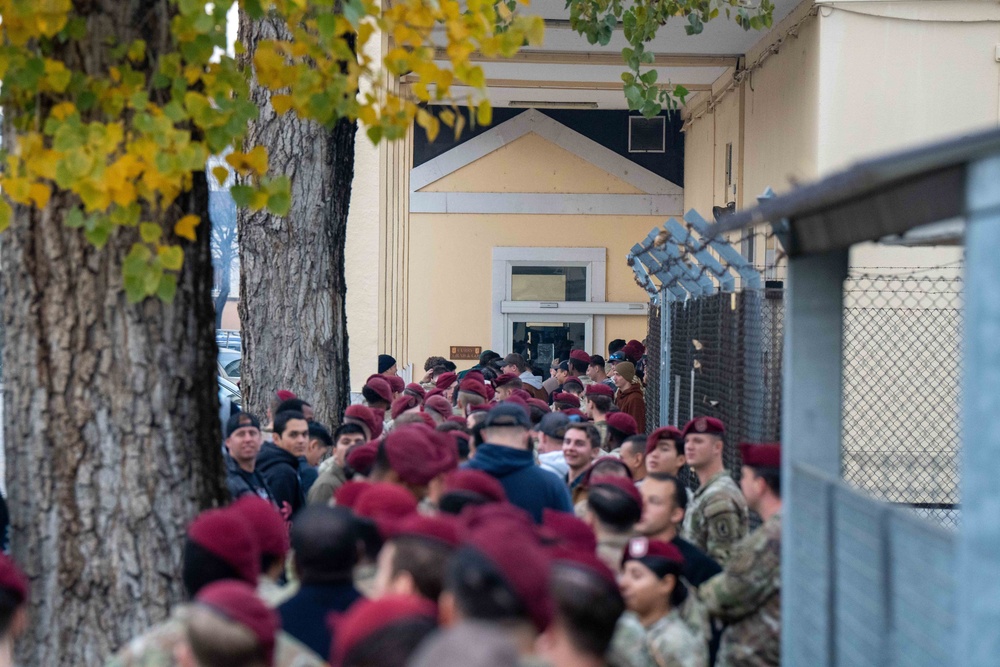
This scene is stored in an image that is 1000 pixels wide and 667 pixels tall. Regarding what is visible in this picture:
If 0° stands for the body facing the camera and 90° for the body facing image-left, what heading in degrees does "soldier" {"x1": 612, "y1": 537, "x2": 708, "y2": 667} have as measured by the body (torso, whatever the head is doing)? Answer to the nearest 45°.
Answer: approximately 45°

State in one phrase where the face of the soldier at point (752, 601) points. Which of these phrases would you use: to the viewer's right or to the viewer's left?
to the viewer's left

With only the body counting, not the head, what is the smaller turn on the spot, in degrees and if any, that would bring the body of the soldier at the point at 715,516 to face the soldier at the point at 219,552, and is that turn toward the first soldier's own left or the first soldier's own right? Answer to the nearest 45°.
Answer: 0° — they already face them

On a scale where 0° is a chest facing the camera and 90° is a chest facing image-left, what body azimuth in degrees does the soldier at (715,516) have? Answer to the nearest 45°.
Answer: approximately 45°

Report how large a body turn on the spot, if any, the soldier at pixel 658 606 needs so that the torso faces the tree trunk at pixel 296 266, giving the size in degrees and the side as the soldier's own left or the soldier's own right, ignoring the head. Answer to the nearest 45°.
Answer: approximately 90° to the soldier's own right

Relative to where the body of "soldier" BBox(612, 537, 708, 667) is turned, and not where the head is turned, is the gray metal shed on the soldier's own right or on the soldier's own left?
on the soldier's own left

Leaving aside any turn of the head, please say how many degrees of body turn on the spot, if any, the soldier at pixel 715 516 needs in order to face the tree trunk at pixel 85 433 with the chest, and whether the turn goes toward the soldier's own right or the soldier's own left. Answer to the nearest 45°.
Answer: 0° — they already face it

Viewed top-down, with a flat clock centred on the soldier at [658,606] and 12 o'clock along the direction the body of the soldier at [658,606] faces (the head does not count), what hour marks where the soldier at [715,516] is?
the soldier at [715,516] is roughly at 5 o'clock from the soldier at [658,606].

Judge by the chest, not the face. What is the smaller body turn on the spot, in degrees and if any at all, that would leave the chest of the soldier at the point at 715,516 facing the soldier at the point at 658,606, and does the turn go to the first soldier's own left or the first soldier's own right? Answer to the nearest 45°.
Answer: approximately 45° to the first soldier's own left

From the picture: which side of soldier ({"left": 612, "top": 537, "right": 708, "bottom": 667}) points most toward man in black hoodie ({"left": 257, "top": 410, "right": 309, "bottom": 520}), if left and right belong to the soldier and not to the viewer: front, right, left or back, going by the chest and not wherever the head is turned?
right
